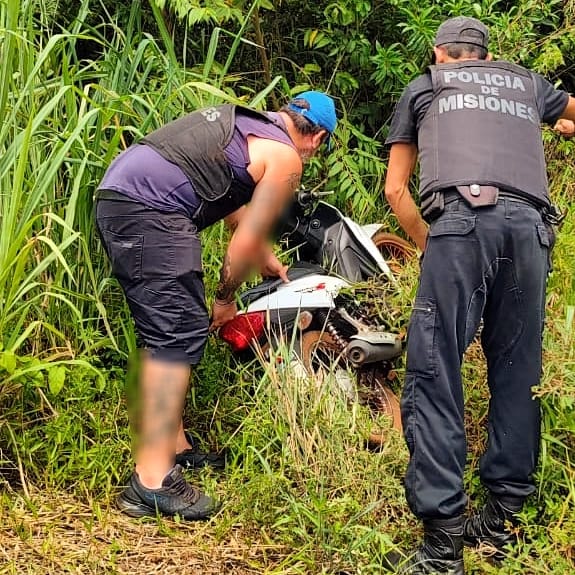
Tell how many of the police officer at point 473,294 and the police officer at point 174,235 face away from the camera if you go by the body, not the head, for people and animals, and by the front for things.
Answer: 1

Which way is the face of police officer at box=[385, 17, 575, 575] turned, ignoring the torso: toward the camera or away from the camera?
away from the camera

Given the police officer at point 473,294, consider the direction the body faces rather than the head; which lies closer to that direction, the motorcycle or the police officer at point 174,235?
the motorcycle

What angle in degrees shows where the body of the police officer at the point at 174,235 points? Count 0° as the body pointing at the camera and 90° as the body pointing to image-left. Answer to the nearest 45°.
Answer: approximately 270°

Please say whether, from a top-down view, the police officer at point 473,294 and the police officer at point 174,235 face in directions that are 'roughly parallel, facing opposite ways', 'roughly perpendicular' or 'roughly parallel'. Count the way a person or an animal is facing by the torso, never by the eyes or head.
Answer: roughly perpendicular

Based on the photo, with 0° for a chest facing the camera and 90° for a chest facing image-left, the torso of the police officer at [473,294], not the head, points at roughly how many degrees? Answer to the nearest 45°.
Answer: approximately 180°

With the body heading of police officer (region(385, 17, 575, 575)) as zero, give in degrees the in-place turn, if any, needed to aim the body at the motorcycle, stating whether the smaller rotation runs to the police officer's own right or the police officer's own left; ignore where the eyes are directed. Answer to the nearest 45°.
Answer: approximately 45° to the police officer's own left

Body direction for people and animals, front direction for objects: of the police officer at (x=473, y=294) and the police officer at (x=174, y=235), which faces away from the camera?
the police officer at (x=473, y=294)

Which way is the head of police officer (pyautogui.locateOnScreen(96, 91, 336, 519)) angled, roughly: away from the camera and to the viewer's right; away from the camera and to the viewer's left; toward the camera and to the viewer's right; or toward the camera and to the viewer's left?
away from the camera and to the viewer's right

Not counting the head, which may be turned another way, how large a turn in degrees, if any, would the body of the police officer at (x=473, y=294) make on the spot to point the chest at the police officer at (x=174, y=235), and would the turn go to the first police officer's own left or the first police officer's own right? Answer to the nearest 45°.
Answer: approximately 90° to the first police officer's own left
